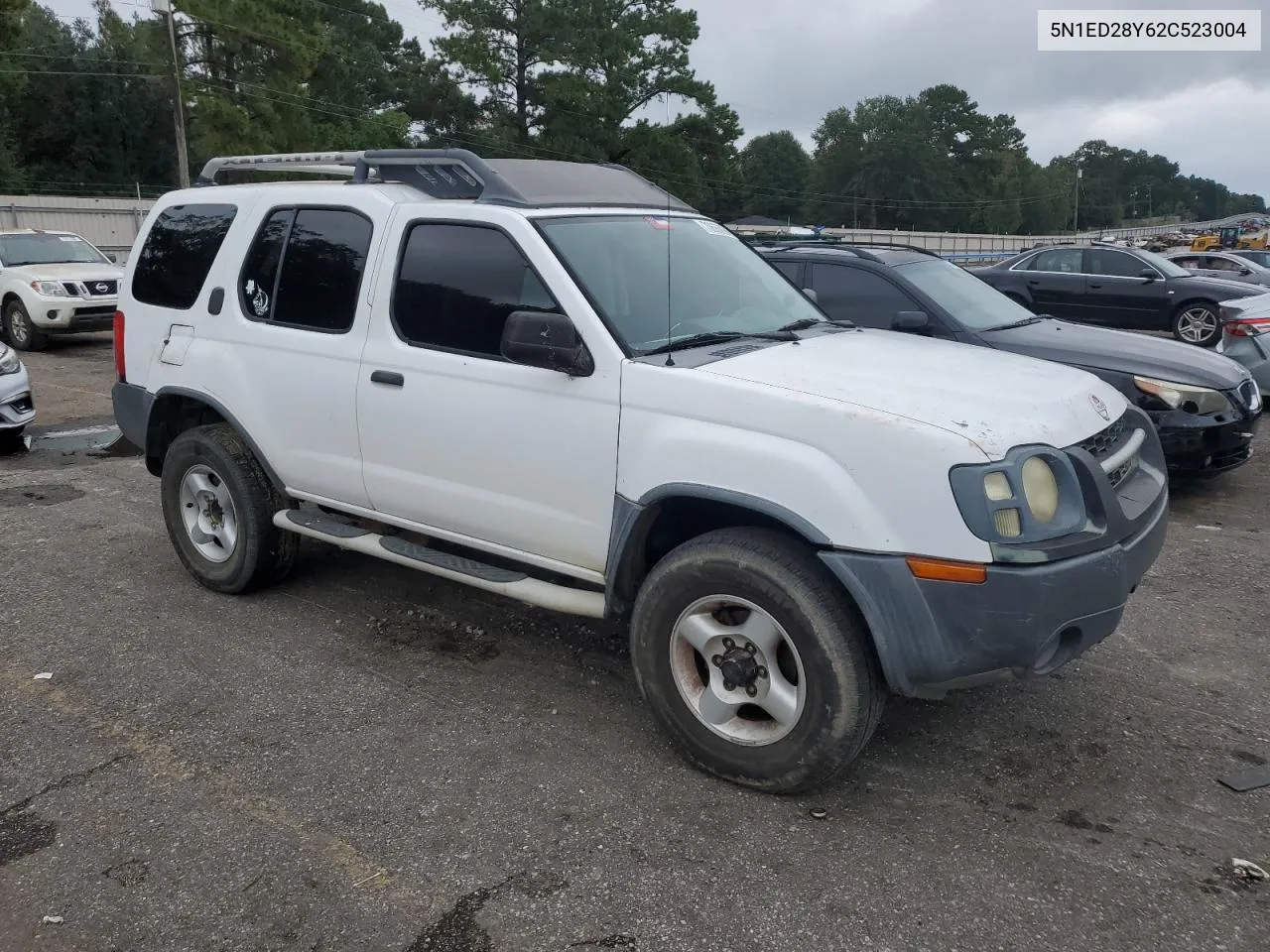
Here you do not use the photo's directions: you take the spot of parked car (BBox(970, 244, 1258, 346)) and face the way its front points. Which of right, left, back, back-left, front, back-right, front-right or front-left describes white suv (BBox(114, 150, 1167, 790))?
right

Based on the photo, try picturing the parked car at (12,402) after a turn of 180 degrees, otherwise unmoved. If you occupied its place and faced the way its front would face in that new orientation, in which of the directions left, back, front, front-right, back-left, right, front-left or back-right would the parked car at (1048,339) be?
back

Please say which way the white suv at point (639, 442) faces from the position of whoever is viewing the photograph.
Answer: facing the viewer and to the right of the viewer

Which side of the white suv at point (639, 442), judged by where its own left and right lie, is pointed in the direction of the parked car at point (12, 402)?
back

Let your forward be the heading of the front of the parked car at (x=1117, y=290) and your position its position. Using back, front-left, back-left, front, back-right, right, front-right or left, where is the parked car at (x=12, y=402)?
back-right

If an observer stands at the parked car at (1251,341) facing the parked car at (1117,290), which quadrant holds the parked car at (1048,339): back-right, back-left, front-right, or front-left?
back-left

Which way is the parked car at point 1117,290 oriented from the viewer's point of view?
to the viewer's right

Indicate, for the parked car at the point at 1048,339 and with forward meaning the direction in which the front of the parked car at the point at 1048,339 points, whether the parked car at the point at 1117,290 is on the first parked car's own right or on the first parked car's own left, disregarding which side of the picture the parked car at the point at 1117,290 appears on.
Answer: on the first parked car's own left

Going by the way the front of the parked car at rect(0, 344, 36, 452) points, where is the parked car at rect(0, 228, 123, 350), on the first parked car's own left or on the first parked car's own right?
on the first parked car's own left

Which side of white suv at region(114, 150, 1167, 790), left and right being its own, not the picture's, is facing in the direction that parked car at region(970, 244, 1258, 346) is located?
left
